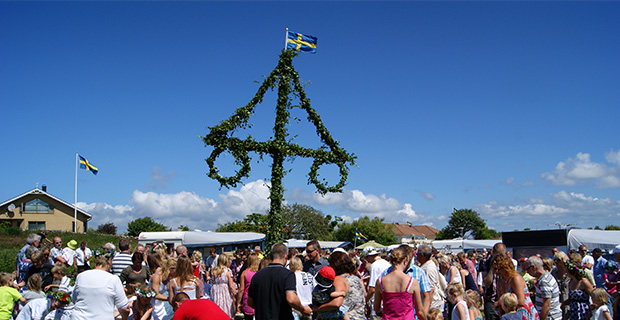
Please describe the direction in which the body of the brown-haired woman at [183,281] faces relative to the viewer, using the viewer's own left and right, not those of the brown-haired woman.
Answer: facing away from the viewer

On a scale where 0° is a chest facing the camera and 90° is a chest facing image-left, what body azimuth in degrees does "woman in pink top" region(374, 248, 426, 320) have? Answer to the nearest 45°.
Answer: approximately 180°

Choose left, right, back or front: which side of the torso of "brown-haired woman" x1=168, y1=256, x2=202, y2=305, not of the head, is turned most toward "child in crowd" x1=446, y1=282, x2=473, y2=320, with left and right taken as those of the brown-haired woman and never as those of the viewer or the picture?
right

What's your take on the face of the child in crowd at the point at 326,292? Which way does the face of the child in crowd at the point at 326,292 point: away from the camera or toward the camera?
away from the camera

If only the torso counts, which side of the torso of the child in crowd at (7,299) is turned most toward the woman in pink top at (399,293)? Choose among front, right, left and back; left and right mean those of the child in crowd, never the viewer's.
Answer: right

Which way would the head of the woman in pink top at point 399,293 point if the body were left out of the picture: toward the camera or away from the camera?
away from the camera

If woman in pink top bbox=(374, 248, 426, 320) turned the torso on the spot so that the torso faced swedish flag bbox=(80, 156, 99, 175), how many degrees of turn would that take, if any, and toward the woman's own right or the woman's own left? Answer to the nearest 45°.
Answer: approximately 45° to the woman's own left

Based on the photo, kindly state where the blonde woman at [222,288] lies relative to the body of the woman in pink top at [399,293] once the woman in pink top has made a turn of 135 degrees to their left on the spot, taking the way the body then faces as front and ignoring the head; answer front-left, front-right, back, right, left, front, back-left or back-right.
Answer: right
